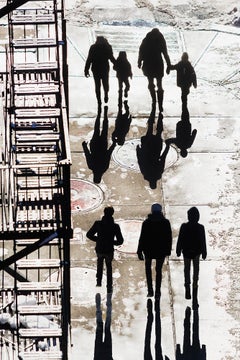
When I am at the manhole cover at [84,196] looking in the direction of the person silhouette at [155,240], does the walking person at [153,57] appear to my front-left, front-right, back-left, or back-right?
back-left

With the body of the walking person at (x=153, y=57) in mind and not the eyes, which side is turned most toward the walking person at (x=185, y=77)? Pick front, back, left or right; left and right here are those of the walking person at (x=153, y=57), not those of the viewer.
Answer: right

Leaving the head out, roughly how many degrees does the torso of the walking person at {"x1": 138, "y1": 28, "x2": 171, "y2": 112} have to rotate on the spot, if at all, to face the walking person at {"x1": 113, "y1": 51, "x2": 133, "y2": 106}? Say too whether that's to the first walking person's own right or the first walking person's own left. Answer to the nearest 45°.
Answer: approximately 90° to the first walking person's own left

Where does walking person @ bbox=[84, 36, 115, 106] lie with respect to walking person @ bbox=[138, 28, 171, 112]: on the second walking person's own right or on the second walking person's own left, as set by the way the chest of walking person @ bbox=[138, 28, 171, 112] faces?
on the second walking person's own left

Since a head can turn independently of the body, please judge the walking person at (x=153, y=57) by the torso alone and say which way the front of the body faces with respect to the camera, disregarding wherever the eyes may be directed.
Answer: away from the camera
